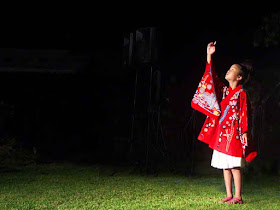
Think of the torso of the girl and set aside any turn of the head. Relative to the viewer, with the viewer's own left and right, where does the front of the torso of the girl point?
facing the viewer and to the left of the viewer
